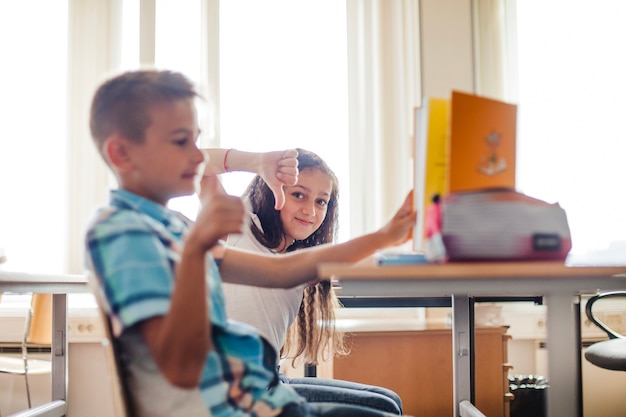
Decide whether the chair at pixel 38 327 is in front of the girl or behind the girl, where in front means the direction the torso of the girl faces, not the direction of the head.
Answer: behind

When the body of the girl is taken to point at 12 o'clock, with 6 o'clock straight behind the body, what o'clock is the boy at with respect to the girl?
The boy is roughly at 2 o'clock from the girl.

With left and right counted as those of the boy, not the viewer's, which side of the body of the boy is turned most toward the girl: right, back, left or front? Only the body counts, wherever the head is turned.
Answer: left

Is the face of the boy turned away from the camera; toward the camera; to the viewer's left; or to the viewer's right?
to the viewer's right

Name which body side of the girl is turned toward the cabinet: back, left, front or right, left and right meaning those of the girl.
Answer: left

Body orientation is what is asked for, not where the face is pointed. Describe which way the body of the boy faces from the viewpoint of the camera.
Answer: to the viewer's right

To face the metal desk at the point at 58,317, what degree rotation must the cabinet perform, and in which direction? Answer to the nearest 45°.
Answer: approximately 135° to its right

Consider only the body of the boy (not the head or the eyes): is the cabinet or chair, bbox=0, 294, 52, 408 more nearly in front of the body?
the cabinet
